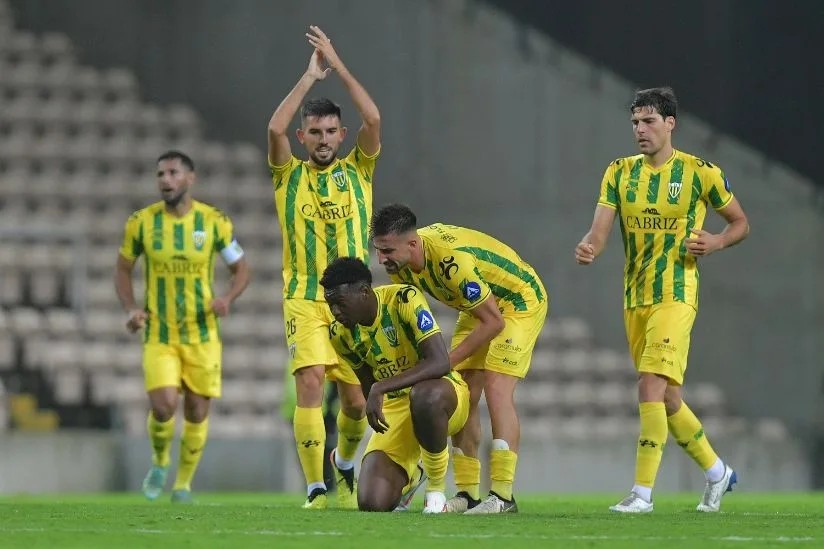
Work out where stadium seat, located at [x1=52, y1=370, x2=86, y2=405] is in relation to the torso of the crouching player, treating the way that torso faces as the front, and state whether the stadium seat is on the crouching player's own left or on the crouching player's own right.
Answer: on the crouching player's own right

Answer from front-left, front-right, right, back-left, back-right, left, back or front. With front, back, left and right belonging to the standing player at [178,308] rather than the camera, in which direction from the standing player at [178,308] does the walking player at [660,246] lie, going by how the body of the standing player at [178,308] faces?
front-left

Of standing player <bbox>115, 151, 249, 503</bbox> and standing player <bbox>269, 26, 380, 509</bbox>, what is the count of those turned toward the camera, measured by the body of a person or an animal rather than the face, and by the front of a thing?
2

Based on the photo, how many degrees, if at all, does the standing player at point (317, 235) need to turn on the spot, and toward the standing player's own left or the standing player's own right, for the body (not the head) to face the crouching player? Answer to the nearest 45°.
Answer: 0° — they already face them

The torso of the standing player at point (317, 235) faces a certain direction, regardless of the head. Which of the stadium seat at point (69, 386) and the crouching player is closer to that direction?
the crouching player

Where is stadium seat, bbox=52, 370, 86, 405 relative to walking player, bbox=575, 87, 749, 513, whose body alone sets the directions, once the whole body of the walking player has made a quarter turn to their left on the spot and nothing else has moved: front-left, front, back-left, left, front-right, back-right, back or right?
back

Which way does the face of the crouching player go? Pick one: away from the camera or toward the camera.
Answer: toward the camera

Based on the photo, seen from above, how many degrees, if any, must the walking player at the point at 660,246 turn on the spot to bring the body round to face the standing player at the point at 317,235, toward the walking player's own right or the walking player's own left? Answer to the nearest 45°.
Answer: approximately 45° to the walking player's own right

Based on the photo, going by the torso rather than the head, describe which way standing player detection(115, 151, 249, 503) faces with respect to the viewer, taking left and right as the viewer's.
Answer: facing the viewer

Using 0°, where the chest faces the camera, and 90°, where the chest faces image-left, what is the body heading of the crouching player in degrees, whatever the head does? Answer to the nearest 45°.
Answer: approximately 45°

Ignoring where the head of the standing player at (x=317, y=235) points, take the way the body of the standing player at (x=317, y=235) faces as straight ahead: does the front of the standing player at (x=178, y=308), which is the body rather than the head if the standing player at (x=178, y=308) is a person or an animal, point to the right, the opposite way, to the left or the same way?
the same way

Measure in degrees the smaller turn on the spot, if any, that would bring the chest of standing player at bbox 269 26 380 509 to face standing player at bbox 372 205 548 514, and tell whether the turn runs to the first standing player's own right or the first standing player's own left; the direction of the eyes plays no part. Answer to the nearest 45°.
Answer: approximately 45° to the first standing player's own left

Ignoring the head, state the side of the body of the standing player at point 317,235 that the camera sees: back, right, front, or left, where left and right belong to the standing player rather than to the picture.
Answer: front

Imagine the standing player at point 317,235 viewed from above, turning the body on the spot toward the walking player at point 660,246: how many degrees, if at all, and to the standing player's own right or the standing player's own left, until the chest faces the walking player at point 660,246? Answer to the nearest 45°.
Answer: approximately 90° to the standing player's own left

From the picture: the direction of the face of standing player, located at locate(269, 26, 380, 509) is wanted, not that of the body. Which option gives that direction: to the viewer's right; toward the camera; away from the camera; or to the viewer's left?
toward the camera

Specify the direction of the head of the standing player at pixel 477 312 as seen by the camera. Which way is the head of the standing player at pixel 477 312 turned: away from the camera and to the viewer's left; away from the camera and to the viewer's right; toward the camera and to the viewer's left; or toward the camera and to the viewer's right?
toward the camera and to the viewer's left

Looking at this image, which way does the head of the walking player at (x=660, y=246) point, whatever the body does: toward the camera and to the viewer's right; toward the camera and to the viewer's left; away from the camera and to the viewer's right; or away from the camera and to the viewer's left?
toward the camera and to the viewer's left
